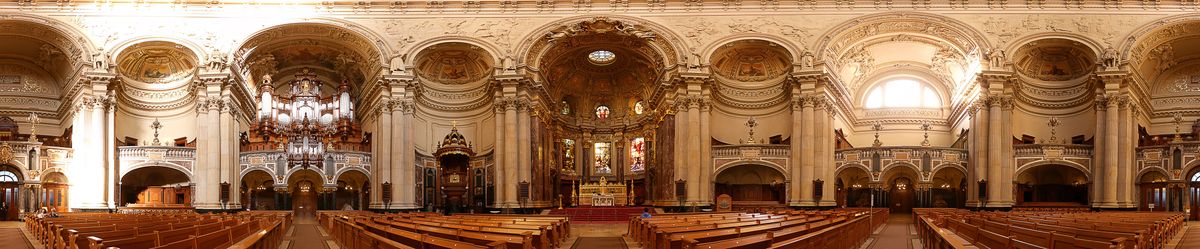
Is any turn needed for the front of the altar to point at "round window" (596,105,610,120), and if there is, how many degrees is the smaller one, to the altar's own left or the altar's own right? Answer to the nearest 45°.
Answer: approximately 180°

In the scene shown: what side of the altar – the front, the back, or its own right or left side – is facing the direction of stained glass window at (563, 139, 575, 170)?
back

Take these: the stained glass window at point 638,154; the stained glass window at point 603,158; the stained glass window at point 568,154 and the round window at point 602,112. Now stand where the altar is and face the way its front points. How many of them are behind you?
4

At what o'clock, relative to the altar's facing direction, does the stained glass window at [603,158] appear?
The stained glass window is roughly at 6 o'clock from the altar.

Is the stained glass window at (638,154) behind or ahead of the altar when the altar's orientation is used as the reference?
behind

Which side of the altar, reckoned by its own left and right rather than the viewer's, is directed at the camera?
front
